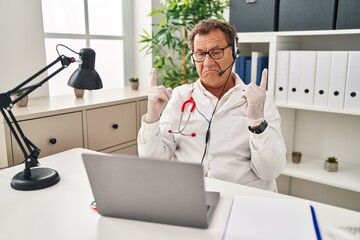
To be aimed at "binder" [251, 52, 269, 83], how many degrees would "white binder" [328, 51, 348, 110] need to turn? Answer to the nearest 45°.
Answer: approximately 90° to its right

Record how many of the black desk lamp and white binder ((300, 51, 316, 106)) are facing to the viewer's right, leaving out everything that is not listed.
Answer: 1

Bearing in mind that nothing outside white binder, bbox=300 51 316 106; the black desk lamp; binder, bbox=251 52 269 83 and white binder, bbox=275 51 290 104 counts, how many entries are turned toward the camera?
3

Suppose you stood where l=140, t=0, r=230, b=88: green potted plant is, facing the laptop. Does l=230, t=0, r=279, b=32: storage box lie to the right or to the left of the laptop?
left

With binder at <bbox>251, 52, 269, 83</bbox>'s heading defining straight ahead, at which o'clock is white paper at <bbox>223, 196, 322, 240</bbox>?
white paper at <bbox>223, 196, 322, 240</bbox> is roughly at 12 o'clock from binder at <bbox>251, 52, 269, 83</bbox>.
